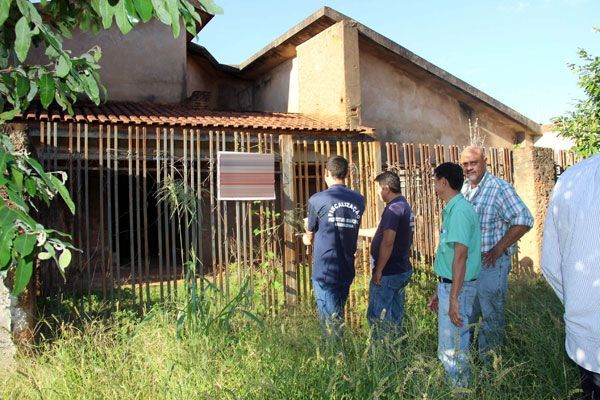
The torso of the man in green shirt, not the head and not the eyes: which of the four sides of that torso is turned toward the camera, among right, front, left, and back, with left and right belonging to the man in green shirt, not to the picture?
left

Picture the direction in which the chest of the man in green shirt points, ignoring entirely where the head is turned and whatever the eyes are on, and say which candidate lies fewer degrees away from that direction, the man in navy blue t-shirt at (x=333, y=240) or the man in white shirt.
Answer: the man in navy blue t-shirt

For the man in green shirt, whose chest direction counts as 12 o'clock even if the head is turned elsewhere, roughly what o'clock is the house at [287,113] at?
The house is roughly at 2 o'clock from the man in green shirt.

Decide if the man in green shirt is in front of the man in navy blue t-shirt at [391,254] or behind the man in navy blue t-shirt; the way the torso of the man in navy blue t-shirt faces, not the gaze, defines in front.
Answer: behind

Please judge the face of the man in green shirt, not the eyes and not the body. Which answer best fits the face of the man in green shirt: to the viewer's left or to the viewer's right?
to the viewer's left

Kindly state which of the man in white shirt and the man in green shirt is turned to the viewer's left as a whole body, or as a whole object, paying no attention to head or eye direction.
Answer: the man in green shirt

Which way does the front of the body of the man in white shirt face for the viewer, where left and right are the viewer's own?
facing away from the viewer

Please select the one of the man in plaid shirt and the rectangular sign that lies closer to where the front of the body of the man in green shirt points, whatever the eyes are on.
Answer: the rectangular sign

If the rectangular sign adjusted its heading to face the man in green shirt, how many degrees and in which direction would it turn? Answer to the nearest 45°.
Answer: approximately 45° to its left
